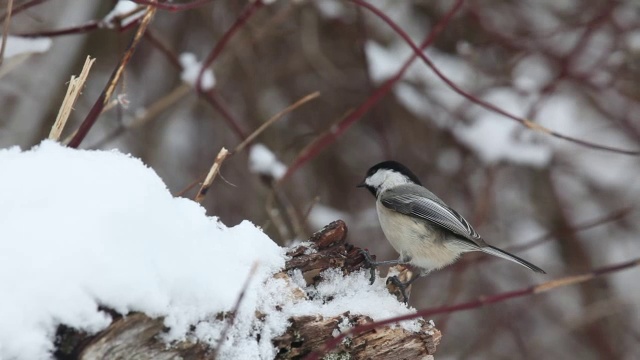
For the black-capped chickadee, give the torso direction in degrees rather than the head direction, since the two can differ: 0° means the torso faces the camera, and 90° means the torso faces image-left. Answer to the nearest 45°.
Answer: approximately 90°
